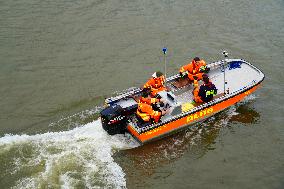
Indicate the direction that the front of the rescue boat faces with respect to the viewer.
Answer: facing away from the viewer and to the right of the viewer
